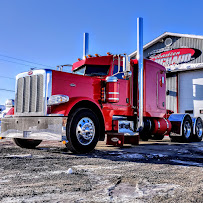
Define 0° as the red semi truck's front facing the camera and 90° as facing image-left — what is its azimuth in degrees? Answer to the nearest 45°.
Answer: approximately 45°
